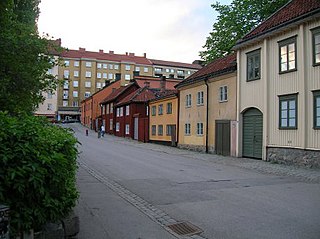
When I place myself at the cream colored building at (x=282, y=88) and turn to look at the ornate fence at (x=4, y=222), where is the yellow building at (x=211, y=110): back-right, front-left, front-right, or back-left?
back-right

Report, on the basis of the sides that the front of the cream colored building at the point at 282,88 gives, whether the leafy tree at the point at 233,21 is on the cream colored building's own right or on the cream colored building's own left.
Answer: on the cream colored building's own right

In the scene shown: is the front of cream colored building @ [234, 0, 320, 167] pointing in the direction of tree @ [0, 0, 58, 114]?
yes

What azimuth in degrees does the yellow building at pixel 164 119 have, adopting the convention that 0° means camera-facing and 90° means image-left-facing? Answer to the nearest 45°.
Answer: approximately 45°

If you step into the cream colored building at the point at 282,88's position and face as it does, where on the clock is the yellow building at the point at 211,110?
The yellow building is roughly at 3 o'clock from the cream colored building.

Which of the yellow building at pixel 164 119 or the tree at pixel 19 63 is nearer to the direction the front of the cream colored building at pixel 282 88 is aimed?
the tree

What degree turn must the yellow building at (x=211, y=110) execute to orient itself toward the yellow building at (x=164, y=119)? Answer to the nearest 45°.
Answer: approximately 90° to its right

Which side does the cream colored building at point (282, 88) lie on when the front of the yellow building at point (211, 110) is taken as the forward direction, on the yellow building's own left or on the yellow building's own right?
on the yellow building's own left

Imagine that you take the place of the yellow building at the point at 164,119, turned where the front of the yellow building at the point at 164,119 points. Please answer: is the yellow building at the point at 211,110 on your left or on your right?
on your left

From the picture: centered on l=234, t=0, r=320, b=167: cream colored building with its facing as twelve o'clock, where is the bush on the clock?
The bush is roughly at 11 o'clock from the cream colored building.
